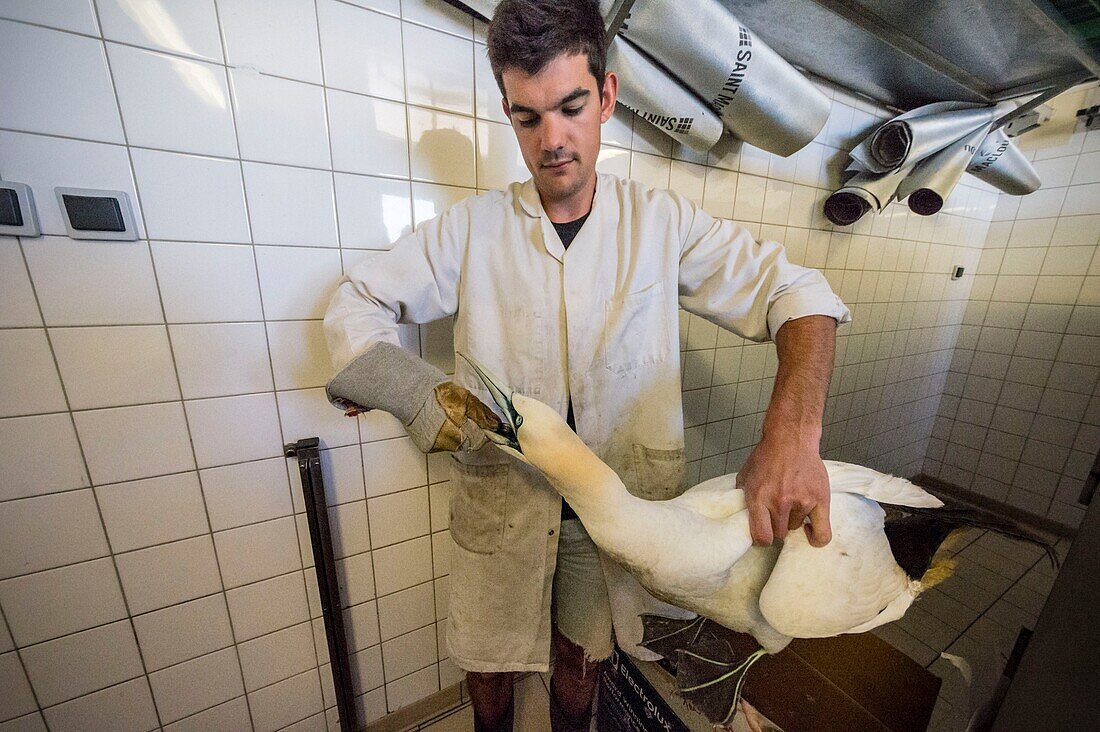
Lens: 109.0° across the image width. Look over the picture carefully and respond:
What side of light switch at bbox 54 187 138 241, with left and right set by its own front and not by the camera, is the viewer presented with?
front

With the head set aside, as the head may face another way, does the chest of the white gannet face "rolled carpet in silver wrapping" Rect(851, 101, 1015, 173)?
no

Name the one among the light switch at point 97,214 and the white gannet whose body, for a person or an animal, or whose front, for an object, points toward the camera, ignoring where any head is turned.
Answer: the light switch

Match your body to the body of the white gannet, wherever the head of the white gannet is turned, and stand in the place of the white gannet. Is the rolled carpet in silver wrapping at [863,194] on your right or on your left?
on your right

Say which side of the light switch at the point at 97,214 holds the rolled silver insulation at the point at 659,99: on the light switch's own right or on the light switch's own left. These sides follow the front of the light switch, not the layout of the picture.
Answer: on the light switch's own left

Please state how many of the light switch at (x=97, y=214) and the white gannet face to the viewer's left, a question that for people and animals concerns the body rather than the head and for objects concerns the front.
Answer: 1

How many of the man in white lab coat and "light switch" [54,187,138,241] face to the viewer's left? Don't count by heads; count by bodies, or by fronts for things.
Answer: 0

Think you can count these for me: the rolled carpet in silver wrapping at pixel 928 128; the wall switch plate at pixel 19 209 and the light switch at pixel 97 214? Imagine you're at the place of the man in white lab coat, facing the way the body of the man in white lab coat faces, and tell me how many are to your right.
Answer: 2

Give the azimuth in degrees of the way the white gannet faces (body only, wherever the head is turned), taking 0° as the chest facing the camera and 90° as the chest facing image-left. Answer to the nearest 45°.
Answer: approximately 90°

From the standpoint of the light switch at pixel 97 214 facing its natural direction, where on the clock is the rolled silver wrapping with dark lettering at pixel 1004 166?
The rolled silver wrapping with dark lettering is roughly at 10 o'clock from the light switch.

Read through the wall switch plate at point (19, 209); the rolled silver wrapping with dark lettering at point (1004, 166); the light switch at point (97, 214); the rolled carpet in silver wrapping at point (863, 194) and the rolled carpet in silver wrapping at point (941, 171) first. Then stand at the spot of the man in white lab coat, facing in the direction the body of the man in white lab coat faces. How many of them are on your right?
2

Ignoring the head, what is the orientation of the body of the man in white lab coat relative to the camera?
toward the camera

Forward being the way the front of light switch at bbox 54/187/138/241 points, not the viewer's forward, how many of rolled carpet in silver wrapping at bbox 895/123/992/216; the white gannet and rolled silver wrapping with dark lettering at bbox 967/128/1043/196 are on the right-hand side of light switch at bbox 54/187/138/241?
0

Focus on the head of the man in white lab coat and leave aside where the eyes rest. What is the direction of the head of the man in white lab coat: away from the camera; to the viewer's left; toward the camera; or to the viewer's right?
toward the camera

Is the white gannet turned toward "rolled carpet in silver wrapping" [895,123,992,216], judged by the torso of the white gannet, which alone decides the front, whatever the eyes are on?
no

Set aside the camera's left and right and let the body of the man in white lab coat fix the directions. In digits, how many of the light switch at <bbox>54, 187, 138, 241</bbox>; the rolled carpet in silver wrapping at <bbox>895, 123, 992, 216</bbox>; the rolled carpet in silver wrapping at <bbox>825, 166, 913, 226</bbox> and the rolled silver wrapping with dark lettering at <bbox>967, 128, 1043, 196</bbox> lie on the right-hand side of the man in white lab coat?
1
